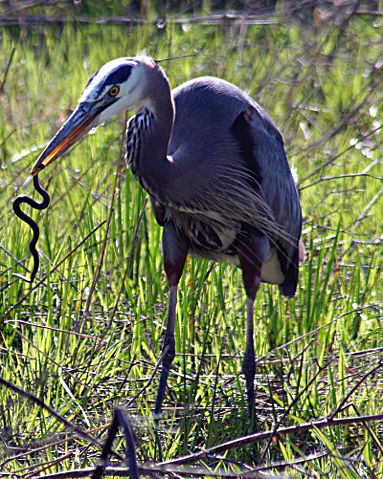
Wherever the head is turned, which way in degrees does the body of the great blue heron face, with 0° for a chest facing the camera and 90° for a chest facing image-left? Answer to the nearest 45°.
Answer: approximately 45°
